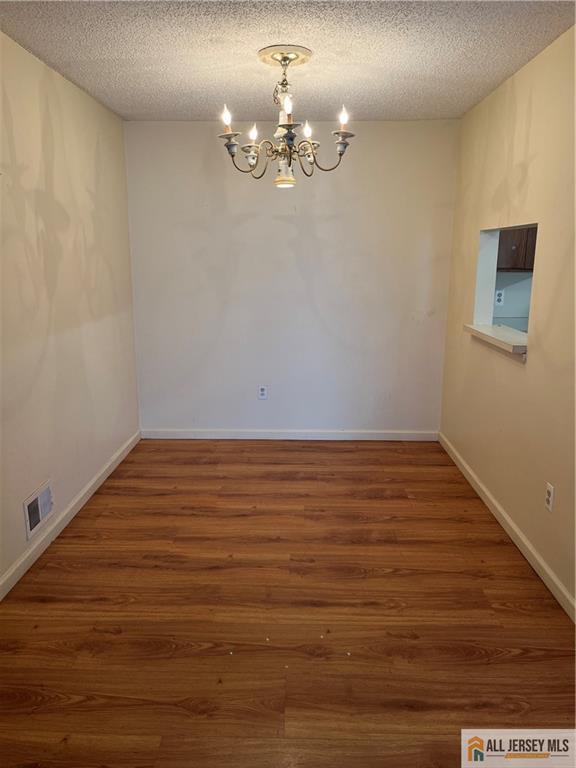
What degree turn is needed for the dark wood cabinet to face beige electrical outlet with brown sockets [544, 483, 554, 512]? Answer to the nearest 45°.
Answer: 0° — it already faces it

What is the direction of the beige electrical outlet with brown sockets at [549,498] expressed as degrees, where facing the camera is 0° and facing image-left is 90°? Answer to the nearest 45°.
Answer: approximately 45°

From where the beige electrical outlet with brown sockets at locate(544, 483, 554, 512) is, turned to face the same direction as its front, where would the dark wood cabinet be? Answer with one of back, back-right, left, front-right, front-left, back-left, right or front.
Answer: back-right

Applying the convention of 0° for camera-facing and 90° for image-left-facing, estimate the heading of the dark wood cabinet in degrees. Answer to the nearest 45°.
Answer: approximately 0°
